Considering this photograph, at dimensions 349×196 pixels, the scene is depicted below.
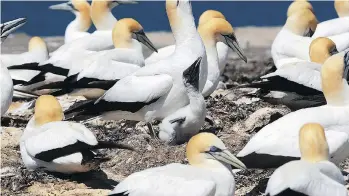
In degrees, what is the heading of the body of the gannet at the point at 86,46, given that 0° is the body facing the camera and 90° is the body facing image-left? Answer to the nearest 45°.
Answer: approximately 270°

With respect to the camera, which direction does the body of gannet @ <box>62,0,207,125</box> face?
to the viewer's right

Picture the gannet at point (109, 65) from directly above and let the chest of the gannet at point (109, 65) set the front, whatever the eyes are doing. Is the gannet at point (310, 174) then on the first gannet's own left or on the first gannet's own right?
on the first gannet's own right

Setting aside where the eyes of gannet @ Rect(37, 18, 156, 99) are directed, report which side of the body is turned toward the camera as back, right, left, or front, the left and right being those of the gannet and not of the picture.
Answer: right

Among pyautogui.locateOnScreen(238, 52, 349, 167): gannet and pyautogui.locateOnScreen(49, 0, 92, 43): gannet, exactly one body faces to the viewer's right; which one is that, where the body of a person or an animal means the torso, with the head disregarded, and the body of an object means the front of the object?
pyautogui.locateOnScreen(238, 52, 349, 167): gannet

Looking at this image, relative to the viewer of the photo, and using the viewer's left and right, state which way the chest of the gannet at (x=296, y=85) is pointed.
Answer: facing to the right of the viewer

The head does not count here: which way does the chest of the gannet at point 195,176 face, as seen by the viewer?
to the viewer's right
